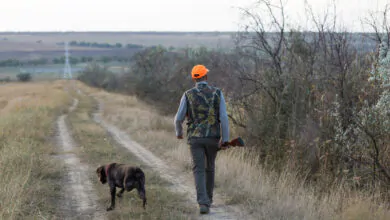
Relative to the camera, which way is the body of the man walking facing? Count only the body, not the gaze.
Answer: away from the camera

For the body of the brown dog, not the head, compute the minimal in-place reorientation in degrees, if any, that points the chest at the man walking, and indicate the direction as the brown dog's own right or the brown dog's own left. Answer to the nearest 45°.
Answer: approximately 180°

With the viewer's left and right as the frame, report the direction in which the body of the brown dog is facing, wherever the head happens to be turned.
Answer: facing to the left of the viewer

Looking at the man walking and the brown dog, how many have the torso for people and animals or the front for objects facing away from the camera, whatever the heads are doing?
1

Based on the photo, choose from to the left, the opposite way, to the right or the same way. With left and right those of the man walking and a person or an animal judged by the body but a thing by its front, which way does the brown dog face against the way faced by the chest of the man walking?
to the left

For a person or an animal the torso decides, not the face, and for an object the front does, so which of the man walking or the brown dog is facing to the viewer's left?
the brown dog

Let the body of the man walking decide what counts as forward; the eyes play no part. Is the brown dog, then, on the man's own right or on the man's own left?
on the man's own left
